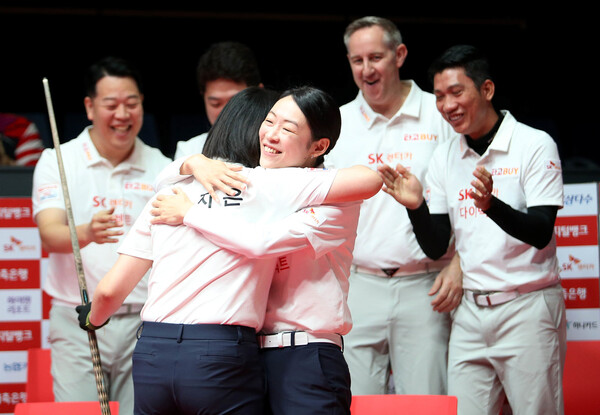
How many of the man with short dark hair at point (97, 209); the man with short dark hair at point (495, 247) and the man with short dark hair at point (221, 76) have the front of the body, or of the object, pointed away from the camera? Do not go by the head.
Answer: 0

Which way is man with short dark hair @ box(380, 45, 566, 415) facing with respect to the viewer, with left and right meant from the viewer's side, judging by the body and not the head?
facing the viewer and to the left of the viewer

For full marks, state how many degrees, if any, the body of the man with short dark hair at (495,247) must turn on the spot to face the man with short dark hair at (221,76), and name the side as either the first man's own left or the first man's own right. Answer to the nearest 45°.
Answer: approximately 45° to the first man's own right

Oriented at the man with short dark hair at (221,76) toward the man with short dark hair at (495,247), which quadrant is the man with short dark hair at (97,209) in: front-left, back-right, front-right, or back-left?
back-right

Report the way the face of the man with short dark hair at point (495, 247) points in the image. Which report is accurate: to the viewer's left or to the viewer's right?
to the viewer's left

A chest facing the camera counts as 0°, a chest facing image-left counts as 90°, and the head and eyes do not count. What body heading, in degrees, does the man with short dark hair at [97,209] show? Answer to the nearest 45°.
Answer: approximately 315°

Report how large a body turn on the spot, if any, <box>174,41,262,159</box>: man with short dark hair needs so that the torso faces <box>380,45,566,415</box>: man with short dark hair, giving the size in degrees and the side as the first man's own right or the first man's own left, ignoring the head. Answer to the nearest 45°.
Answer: approximately 45° to the first man's own left

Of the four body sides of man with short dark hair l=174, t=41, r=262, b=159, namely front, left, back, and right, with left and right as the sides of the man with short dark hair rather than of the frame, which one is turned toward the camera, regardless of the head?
front

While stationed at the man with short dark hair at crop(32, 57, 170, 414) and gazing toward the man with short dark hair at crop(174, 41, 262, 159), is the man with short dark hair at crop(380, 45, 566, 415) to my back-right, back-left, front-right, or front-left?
front-right

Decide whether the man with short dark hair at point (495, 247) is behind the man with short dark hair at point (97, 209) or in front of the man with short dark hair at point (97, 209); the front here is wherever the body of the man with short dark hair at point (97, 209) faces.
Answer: in front

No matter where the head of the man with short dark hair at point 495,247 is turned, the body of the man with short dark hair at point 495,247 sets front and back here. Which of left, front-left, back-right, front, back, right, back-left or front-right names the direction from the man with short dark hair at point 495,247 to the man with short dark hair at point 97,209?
front-right
